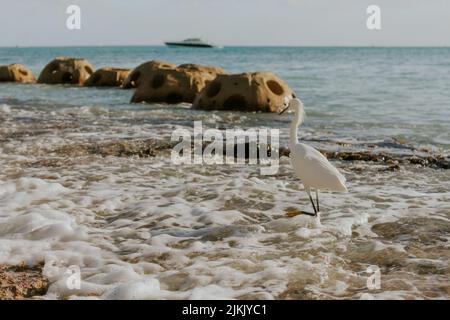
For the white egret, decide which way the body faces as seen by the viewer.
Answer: to the viewer's left

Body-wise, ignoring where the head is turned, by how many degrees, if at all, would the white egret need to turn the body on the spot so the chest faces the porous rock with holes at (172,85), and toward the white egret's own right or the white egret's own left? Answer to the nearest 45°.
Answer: approximately 90° to the white egret's own right

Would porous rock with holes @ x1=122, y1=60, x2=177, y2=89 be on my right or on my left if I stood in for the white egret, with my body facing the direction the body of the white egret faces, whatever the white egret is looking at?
on my right

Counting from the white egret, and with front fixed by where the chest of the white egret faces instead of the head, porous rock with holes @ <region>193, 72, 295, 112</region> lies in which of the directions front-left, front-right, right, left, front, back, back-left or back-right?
right

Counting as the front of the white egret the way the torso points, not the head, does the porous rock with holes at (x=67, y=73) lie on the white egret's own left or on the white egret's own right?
on the white egret's own right

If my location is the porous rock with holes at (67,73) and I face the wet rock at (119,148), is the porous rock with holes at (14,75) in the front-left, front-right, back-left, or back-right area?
back-right

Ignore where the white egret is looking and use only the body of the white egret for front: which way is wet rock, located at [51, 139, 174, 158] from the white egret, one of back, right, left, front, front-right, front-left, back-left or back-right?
front-right

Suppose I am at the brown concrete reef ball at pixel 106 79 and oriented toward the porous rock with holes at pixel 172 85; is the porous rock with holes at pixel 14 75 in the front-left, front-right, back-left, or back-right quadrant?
back-right

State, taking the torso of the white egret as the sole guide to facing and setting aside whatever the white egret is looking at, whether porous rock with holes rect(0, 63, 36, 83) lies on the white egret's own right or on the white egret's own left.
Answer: on the white egret's own right

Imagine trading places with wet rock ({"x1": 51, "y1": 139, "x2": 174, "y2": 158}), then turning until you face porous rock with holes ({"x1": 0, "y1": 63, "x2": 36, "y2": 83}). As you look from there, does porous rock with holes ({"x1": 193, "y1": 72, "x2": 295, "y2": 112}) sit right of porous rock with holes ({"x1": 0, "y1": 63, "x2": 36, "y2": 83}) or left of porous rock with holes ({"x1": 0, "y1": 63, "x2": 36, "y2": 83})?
right
